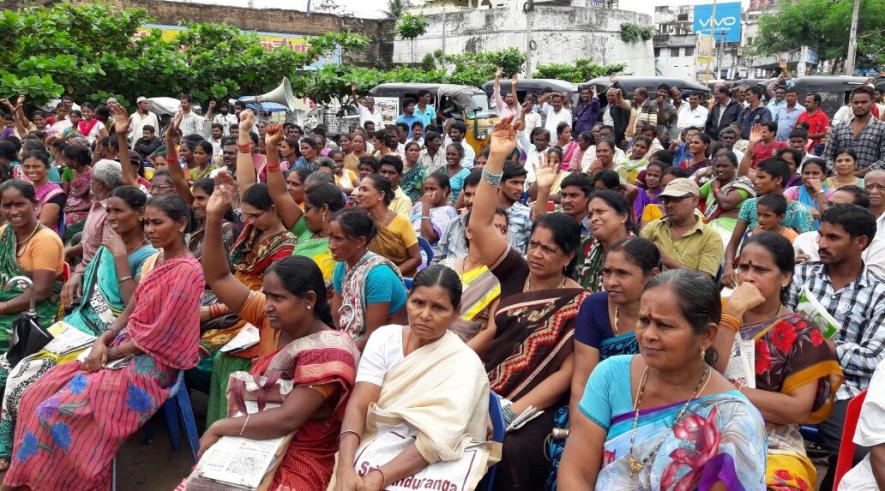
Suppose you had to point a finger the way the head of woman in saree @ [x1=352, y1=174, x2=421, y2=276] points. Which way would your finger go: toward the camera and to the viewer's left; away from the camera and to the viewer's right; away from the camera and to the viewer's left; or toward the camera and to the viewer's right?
toward the camera and to the viewer's left

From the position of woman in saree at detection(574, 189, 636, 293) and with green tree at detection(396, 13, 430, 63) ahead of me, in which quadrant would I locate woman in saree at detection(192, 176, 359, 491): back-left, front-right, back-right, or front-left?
back-left

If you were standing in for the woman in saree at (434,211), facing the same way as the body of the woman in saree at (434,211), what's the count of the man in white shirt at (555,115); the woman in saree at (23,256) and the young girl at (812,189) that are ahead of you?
1

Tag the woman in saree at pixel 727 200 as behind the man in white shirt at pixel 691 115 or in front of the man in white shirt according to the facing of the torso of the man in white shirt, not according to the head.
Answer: in front

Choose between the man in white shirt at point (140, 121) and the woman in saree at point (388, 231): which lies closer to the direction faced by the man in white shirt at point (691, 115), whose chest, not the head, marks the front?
the woman in saree

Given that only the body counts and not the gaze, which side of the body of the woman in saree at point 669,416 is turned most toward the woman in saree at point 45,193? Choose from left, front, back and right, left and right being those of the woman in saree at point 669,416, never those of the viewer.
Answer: right

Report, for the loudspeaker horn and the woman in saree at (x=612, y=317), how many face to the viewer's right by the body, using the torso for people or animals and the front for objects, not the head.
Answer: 1

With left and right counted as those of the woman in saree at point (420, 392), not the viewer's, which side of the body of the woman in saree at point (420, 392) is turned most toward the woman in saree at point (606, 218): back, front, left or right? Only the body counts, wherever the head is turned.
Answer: back

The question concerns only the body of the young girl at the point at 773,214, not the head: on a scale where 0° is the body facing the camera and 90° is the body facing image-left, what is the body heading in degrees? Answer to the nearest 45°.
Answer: approximately 45°

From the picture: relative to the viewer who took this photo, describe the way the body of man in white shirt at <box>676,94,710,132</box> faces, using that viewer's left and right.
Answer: facing the viewer

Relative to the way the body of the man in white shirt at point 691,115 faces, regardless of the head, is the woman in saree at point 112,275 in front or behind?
in front

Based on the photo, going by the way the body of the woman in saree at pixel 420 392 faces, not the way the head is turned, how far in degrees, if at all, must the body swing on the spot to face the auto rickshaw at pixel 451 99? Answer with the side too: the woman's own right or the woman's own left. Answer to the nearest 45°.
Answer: approximately 135° to the woman's own right

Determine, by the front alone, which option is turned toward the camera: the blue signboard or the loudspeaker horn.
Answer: the blue signboard

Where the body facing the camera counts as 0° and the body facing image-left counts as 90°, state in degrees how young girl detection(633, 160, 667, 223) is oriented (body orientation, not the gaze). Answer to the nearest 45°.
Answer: approximately 45°

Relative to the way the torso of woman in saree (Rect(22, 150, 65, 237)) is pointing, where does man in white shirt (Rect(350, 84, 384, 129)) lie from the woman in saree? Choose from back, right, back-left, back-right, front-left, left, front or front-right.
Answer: back
